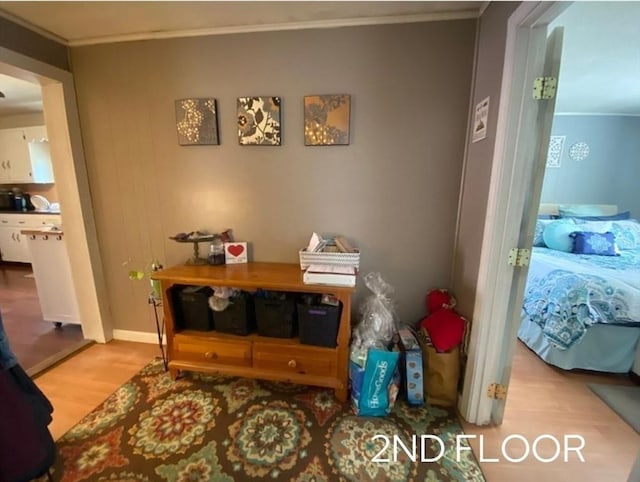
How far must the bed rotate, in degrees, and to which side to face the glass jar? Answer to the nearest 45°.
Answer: approximately 45° to its right

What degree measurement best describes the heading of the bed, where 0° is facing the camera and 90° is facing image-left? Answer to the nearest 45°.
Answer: approximately 0°

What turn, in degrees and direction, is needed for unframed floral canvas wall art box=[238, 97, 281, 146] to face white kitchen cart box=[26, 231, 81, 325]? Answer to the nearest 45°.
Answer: approximately 90° to its right

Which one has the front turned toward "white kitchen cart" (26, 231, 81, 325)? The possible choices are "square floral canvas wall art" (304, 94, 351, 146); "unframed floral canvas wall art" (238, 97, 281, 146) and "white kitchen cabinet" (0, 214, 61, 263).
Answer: "white kitchen cabinet" (0, 214, 61, 263)

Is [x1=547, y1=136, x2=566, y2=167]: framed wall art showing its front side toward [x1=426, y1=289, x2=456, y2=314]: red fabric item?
no

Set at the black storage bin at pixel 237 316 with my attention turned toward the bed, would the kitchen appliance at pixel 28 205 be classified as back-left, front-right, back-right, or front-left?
back-left

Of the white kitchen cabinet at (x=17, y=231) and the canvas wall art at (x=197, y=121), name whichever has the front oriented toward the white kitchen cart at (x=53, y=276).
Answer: the white kitchen cabinet at (x=17, y=231)

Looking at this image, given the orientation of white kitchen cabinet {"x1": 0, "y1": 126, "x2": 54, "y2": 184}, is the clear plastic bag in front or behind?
in front

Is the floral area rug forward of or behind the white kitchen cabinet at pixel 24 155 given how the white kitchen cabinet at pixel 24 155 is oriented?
forward

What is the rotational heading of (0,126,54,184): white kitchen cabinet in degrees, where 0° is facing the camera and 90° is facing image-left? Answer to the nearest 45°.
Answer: approximately 0°
